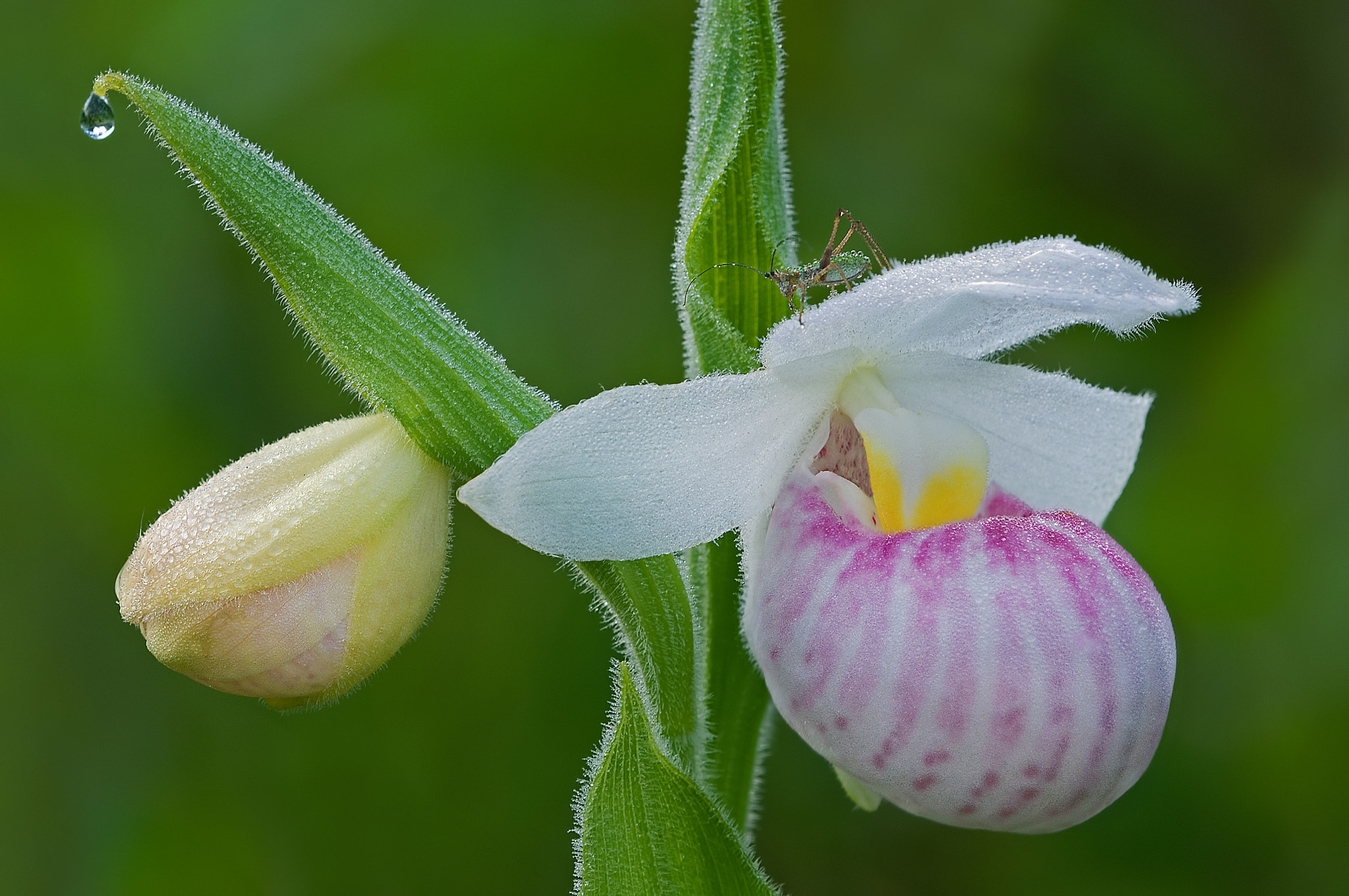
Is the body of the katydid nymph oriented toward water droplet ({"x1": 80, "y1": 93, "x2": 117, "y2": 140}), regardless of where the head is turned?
yes

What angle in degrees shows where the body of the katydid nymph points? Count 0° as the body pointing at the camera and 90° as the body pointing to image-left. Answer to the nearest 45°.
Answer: approximately 90°
